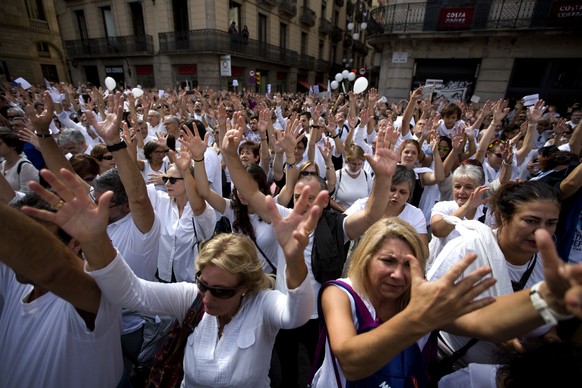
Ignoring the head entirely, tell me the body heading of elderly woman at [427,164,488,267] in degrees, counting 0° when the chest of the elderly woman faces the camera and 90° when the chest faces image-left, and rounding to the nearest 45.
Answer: approximately 0°

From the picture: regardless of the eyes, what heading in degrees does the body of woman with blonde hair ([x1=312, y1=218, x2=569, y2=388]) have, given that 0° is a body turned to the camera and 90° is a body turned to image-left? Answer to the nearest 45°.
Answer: approximately 315°

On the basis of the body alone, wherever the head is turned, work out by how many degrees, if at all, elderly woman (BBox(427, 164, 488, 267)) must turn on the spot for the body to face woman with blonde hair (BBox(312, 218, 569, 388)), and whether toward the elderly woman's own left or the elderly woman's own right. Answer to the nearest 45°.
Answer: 0° — they already face them

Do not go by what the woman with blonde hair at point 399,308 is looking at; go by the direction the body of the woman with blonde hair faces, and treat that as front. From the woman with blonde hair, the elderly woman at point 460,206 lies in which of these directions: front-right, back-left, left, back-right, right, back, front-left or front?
back-left
